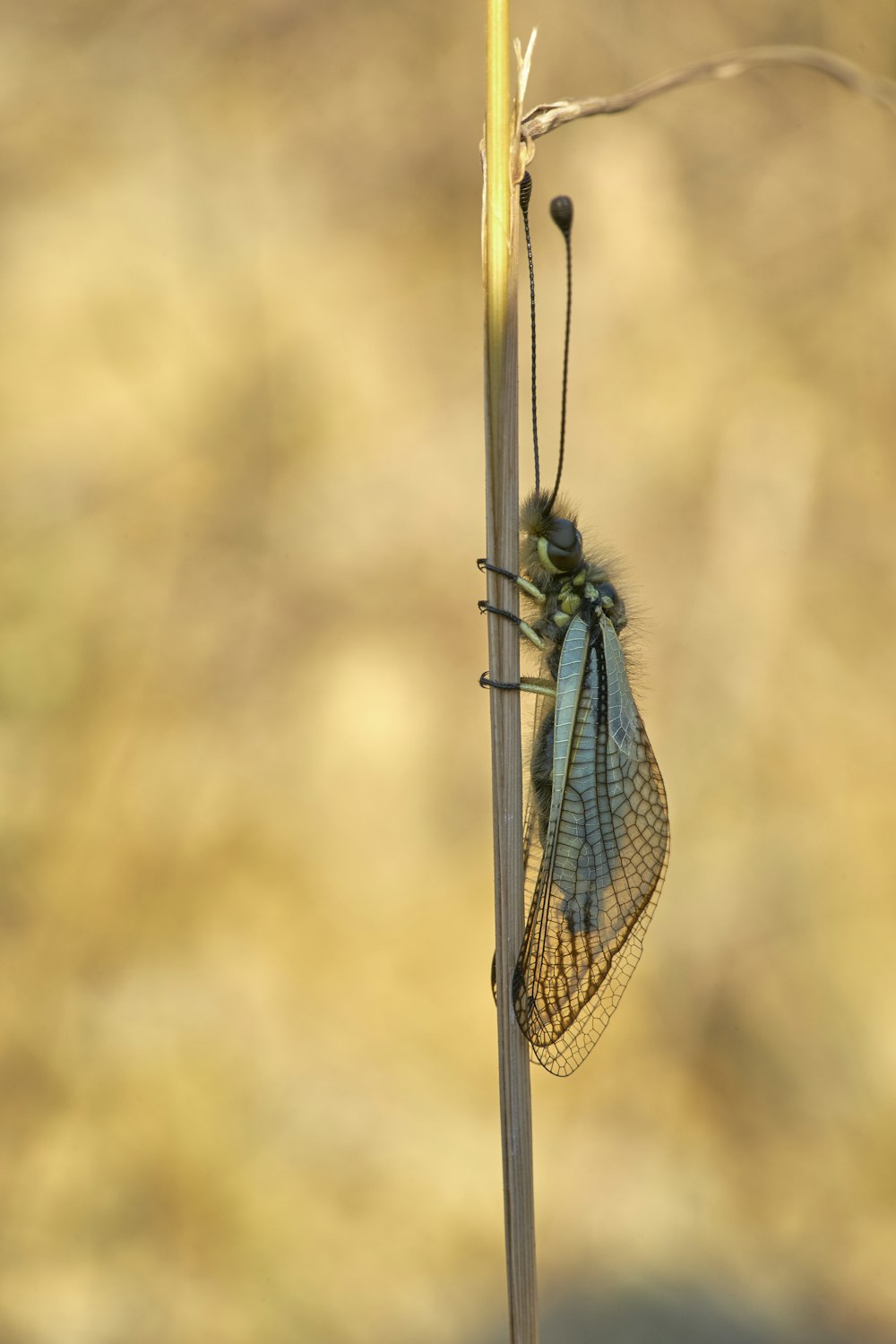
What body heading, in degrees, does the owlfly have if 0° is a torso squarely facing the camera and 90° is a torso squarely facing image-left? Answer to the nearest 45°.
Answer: approximately 90°
